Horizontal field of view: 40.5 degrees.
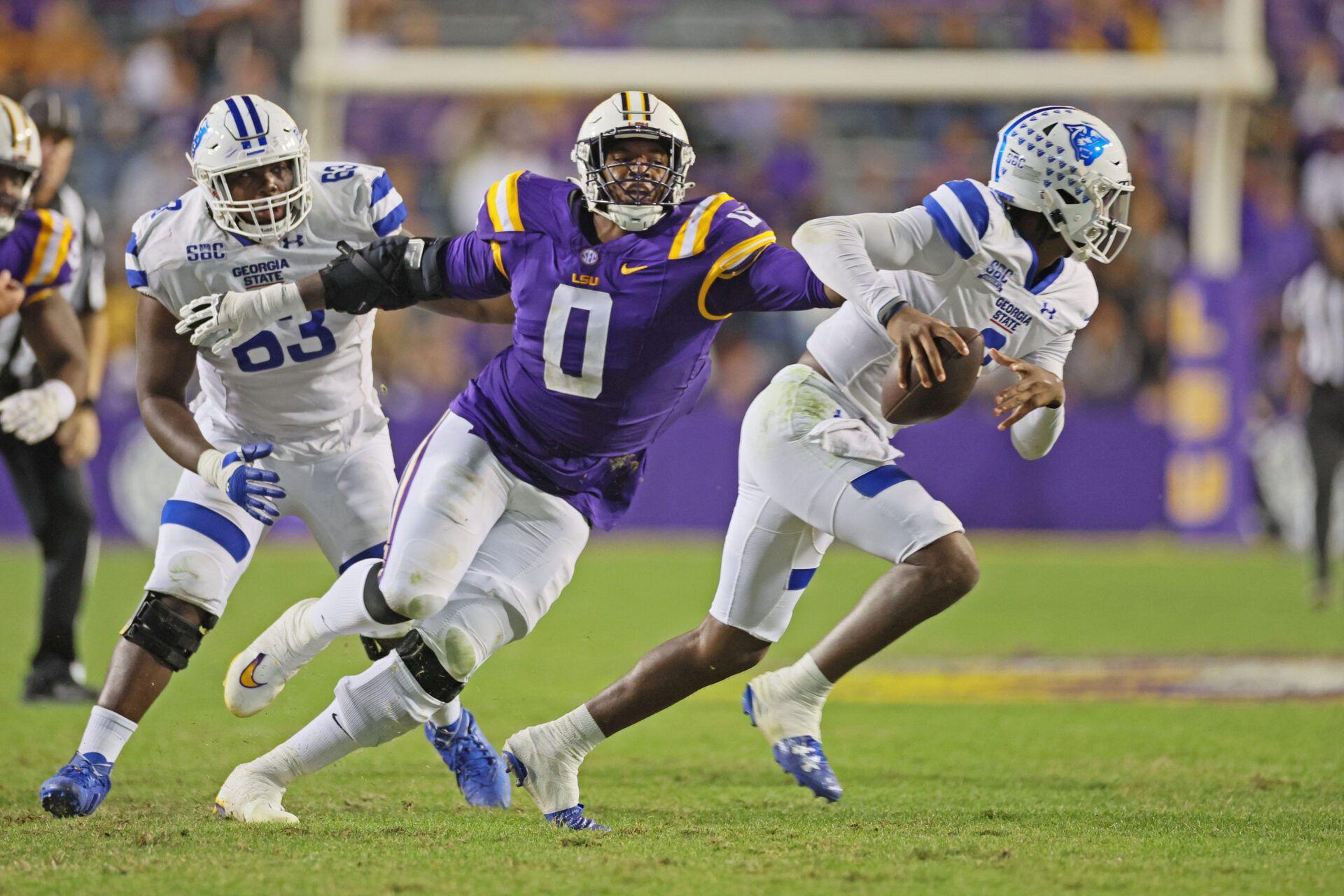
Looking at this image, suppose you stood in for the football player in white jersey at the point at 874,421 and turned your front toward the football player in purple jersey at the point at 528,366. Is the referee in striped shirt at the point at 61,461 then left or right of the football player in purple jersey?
right

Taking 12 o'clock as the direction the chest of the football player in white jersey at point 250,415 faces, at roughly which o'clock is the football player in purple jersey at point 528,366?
The football player in purple jersey is roughly at 10 o'clock from the football player in white jersey.

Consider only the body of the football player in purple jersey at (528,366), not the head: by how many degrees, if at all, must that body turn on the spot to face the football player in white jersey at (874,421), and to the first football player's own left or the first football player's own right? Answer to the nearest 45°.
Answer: approximately 90° to the first football player's own left

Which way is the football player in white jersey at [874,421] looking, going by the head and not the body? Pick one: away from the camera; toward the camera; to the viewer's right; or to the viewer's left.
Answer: to the viewer's right

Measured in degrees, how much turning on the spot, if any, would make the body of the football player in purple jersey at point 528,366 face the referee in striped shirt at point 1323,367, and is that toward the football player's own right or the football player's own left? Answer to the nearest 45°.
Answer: approximately 135° to the football player's own left

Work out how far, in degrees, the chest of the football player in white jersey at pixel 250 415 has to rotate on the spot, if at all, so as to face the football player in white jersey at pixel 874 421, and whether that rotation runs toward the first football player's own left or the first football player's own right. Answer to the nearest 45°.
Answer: approximately 90° to the first football player's own left

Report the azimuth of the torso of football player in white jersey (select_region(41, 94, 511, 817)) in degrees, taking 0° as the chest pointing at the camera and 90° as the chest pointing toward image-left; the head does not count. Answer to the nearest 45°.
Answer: approximately 0°

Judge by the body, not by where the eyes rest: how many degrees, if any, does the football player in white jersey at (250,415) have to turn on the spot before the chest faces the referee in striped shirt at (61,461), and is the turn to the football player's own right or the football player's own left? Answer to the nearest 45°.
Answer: approximately 180°

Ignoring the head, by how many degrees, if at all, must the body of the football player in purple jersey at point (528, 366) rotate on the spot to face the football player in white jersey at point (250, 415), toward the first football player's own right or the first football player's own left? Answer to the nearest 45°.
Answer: approximately 135° to the first football player's own right

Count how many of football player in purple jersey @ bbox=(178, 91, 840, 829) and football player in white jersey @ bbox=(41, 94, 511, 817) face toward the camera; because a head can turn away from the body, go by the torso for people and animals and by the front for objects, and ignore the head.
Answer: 2

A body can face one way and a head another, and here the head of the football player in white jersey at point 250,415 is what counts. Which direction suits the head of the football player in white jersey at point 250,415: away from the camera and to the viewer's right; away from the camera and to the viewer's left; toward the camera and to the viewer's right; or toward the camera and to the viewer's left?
toward the camera and to the viewer's right
